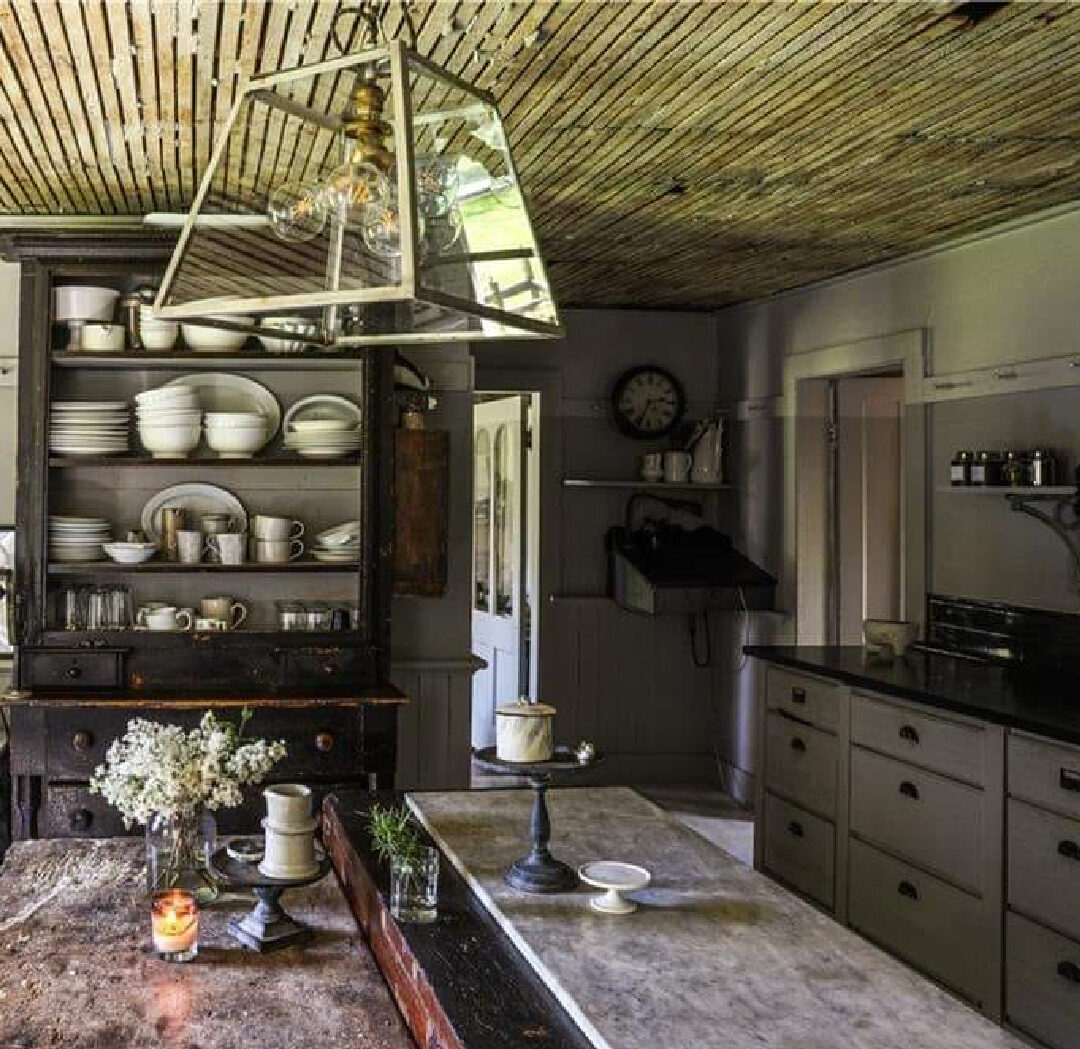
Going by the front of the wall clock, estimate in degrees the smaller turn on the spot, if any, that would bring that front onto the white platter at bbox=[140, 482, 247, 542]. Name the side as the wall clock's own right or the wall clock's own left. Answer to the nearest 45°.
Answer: approximately 45° to the wall clock's own right

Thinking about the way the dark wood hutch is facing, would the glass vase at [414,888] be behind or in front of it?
in front

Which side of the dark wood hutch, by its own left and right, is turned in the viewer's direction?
front

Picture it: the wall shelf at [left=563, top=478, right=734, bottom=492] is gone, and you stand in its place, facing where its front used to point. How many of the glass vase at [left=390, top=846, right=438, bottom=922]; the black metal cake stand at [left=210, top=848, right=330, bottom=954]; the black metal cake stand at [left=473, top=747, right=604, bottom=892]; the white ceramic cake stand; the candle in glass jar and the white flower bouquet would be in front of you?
6

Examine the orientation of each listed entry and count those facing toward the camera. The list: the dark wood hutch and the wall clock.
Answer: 2

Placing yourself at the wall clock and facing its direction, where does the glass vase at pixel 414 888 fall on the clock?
The glass vase is roughly at 12 o'clock from the wall clock.

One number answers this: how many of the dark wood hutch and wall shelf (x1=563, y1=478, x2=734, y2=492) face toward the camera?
2

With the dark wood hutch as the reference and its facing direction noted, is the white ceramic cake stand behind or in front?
in front

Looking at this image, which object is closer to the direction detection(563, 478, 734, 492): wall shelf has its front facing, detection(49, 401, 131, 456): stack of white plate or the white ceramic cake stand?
the white ceramic cake stand

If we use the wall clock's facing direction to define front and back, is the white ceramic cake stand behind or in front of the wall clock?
in front

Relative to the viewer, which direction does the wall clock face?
toward the camera

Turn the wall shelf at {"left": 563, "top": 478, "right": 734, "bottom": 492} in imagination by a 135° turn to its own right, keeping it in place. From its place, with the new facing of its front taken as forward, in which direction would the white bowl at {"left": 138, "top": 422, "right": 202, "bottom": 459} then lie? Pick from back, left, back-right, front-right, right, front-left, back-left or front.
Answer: left

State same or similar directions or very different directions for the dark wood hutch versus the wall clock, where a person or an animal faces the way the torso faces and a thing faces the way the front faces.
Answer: same or similar directions

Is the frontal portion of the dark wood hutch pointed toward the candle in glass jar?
yes

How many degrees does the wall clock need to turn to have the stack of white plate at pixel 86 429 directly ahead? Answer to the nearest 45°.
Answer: approximately 45° to its right

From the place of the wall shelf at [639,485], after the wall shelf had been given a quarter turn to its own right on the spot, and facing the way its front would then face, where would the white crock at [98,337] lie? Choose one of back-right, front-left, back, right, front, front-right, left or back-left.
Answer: front-left

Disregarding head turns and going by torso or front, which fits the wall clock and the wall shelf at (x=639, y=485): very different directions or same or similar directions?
same or similar directions

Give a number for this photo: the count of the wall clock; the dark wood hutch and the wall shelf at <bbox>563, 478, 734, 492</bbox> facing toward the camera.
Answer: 3

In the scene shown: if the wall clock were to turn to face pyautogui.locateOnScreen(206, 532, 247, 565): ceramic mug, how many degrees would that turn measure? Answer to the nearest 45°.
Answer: approximately 45° to its right

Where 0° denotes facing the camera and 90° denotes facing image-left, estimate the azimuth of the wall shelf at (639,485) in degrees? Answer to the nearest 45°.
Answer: approximately 0°

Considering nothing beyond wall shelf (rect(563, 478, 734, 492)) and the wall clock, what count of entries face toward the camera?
2

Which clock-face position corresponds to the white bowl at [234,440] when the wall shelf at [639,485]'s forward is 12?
The white bowl is roughly at 1 o'clock from the wall shelf.
